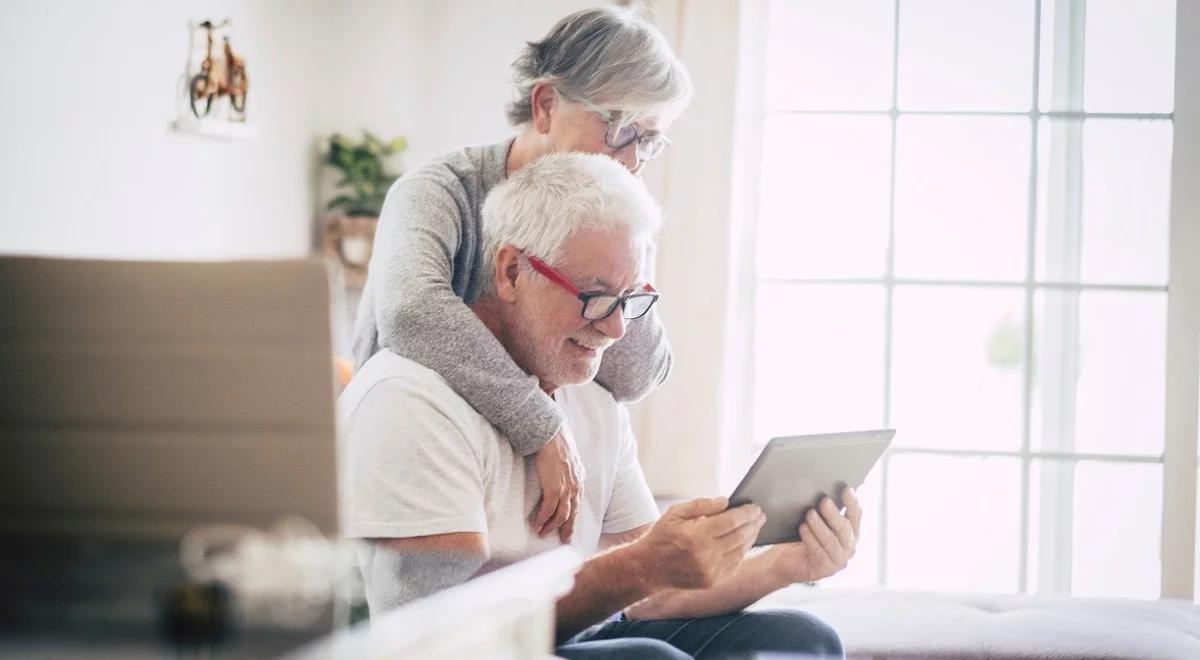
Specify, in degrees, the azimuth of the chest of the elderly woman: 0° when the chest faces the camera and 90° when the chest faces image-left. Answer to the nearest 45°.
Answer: approximately 315°

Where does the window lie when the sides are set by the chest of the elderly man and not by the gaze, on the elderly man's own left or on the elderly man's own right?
on the elderly man's own left

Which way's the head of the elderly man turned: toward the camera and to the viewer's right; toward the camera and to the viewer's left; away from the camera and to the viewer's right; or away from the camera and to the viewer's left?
toward the camera and to the viewer's right

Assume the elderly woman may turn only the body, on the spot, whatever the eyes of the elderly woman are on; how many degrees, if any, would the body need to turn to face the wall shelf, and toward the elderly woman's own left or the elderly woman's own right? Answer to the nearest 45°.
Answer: approximately 180°

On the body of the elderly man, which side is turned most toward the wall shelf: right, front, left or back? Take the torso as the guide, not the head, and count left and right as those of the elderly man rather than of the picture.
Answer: back

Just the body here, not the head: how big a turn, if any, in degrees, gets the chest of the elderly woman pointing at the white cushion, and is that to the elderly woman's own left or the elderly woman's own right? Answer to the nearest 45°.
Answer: approximately 45° to the elderly woman's own left
